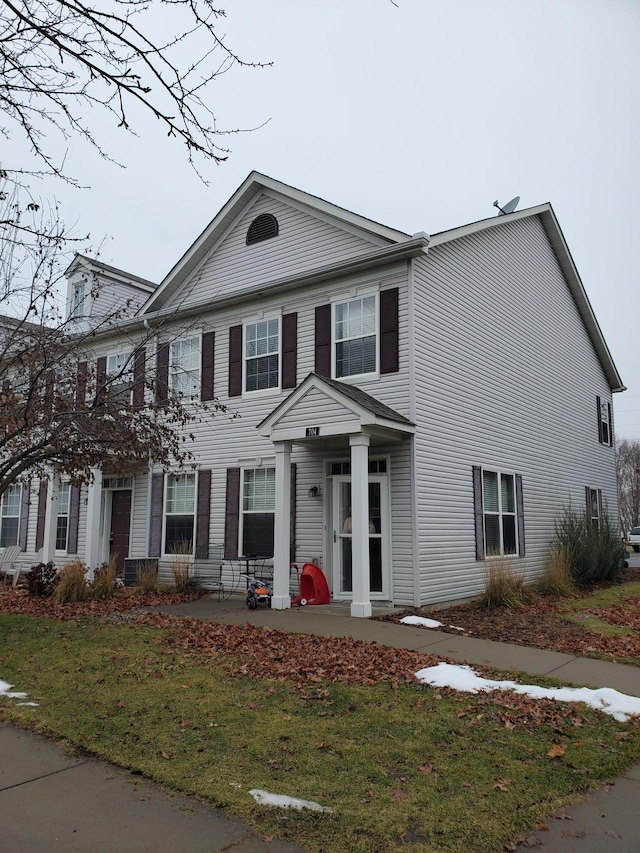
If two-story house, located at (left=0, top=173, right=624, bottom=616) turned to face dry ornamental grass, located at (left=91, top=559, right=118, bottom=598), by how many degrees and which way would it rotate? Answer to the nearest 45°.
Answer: approximately 45° to its right

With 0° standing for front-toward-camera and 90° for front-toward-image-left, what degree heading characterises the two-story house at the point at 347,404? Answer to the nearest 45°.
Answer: approximately 45°

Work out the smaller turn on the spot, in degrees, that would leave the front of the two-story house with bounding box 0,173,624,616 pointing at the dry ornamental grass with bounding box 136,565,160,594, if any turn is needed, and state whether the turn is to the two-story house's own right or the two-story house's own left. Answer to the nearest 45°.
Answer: approximately 45° to the two-story house's own right

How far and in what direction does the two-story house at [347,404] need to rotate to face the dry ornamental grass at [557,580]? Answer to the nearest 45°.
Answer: approximately 135° to its left

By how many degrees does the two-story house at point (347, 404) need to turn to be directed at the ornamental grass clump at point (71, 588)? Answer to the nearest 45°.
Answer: approximately 45° to its right

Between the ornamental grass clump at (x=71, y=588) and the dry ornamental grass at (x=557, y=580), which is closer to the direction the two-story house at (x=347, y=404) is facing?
the ornamental grass clump

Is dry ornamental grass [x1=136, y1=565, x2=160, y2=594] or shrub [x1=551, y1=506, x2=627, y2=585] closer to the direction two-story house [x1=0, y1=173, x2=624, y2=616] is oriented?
the dry ornamental grass
